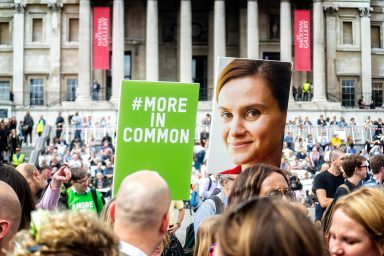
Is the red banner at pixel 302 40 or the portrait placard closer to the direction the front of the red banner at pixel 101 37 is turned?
the portrait placard

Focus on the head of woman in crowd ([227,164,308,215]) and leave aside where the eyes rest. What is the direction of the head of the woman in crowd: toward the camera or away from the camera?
toward the camera

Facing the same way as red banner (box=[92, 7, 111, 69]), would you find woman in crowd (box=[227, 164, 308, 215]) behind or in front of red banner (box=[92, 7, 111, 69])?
in front

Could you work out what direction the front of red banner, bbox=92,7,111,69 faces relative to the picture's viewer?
facing the viewer

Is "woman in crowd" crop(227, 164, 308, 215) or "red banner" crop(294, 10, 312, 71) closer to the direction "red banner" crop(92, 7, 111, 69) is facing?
the woman in crowd

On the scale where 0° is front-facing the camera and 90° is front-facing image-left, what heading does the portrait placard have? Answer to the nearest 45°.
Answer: approximately 0°

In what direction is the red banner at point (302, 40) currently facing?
toward the camera

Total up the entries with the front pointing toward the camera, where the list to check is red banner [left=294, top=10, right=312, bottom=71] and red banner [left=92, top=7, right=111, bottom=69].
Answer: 2

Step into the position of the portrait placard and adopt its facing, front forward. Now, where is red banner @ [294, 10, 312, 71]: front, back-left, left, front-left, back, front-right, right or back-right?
back

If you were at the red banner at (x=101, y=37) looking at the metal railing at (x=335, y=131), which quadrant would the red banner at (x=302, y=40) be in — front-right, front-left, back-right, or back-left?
front-left

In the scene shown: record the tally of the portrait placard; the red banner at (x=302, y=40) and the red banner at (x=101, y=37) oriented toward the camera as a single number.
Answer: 3

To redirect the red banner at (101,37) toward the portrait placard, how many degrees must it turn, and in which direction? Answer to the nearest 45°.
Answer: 0° — it already faces it

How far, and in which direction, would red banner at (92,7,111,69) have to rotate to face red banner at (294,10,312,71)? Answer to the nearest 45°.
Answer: approximately 90° to its left
